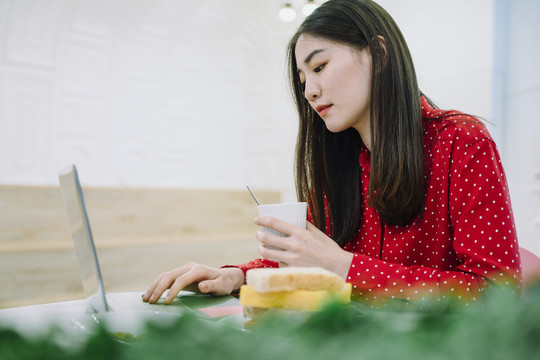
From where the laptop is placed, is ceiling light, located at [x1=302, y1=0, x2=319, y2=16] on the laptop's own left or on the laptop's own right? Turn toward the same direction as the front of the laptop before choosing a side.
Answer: on the laptop's own left

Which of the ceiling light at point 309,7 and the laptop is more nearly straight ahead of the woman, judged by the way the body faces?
the laptop

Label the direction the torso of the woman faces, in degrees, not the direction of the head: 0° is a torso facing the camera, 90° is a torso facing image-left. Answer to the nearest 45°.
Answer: approximately 45°

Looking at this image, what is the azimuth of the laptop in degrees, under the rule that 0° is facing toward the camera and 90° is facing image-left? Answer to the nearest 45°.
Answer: approximately 270°

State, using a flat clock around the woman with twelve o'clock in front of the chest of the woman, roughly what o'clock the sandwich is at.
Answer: The sandwich is roughly at 11 o'clock from the woman.

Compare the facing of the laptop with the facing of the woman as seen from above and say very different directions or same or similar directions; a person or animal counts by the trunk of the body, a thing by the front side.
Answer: very different directions

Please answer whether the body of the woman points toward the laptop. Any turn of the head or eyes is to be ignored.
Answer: yes
